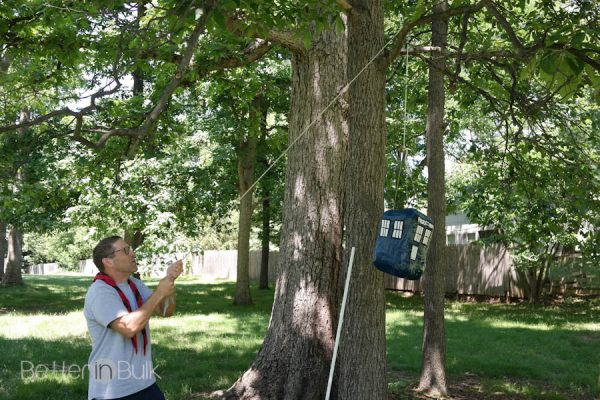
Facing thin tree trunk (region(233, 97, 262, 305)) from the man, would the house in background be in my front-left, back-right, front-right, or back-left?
front-right

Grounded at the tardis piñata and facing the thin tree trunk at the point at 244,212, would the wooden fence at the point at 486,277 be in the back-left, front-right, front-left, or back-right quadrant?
front-right

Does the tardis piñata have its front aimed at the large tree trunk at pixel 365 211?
no

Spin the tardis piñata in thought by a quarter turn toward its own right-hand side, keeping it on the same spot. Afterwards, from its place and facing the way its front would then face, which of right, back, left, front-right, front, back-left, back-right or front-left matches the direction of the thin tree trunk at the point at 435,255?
back-right

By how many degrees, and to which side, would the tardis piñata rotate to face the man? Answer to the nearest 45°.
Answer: approximately 90° to its right

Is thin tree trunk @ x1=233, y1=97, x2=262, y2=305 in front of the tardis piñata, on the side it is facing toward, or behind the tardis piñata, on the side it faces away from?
behind

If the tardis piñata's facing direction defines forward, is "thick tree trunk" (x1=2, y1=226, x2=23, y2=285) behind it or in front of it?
behind

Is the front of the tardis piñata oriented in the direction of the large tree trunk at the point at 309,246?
no

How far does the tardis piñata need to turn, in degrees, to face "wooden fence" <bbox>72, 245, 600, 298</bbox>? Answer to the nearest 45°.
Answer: approximately 135° to its left
